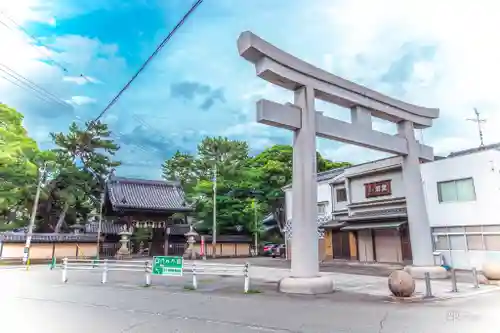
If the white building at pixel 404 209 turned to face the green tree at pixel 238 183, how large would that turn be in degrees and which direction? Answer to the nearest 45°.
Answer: approximately 90° to its right

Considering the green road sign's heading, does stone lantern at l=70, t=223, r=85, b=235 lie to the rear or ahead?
to the rear

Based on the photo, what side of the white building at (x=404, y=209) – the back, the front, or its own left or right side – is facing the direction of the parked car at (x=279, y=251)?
right

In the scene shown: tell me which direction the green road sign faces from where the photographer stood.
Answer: facing the viewer

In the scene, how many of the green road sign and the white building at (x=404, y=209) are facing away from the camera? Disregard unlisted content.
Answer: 0

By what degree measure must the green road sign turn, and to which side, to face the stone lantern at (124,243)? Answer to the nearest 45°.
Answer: approximately 180°

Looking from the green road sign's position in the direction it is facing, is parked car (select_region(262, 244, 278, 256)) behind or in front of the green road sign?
behind

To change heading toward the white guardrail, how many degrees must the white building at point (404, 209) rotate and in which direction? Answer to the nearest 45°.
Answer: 0° — it already faces it

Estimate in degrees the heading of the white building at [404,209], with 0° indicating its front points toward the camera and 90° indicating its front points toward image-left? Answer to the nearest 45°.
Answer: approximately 45°

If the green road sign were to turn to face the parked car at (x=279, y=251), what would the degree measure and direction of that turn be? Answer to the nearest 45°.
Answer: approximately 135° to its left

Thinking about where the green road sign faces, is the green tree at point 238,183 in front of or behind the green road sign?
behind
